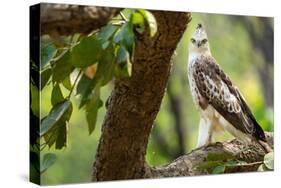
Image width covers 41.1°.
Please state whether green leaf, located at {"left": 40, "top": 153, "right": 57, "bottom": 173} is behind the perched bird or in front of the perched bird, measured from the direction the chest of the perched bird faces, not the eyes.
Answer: in front

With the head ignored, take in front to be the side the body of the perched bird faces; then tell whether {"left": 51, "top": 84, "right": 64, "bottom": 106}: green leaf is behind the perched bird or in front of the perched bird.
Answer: in front

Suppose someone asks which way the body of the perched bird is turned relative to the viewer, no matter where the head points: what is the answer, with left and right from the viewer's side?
facing to the left of the viewer

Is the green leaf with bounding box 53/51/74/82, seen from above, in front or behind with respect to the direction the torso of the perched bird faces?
in front
